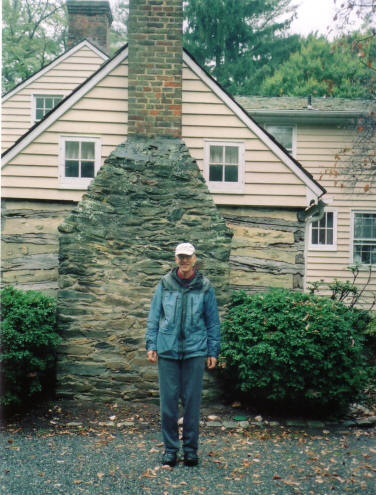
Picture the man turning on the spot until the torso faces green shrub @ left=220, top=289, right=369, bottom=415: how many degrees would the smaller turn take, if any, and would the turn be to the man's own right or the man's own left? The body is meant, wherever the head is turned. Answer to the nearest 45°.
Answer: approximately 135° to the man's own left

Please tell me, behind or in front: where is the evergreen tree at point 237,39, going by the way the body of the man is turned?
behind

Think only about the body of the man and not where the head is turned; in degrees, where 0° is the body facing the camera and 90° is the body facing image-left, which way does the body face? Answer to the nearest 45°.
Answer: approximately 0°

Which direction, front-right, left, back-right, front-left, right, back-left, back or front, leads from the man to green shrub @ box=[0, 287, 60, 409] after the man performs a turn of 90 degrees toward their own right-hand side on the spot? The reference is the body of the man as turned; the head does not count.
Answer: front-right

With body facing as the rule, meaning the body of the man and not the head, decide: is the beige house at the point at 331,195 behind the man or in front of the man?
behind

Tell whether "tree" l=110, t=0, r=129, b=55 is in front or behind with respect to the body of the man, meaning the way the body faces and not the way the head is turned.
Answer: behind

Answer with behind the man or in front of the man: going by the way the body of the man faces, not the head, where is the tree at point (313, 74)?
behind

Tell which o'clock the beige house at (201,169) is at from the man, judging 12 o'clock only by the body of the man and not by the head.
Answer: The beige house is roughly at 6 o'clock from the man.

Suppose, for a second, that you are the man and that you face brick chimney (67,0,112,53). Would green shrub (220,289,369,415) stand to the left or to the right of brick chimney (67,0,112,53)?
right

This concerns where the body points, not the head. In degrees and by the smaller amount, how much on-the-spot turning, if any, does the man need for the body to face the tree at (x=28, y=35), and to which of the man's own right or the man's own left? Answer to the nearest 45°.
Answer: approximately 180°

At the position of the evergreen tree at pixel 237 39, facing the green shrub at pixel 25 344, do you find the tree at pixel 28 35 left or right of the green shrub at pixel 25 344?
right
